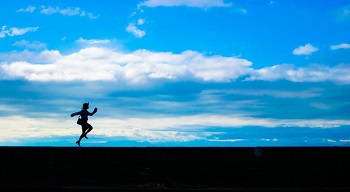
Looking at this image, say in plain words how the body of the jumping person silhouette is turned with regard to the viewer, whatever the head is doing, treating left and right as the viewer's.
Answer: facing to the right of the viewer
